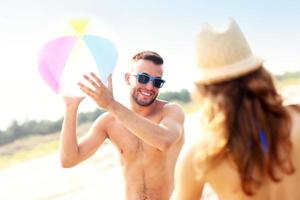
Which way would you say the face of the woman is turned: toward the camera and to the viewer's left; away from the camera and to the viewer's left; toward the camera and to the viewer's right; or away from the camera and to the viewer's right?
away from the camera and to the viewer's left

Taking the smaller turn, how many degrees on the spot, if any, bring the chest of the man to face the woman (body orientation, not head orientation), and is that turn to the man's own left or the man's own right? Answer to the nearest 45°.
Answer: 0° — they already face them

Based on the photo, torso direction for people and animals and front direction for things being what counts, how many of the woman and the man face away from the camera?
1

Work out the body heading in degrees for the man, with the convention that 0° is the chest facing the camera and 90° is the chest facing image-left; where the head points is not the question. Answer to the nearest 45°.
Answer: approximately 0°

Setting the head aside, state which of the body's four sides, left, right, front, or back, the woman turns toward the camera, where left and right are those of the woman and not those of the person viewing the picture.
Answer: back

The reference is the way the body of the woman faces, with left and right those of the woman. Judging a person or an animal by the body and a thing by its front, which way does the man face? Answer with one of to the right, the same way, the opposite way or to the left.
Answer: the opposite way
